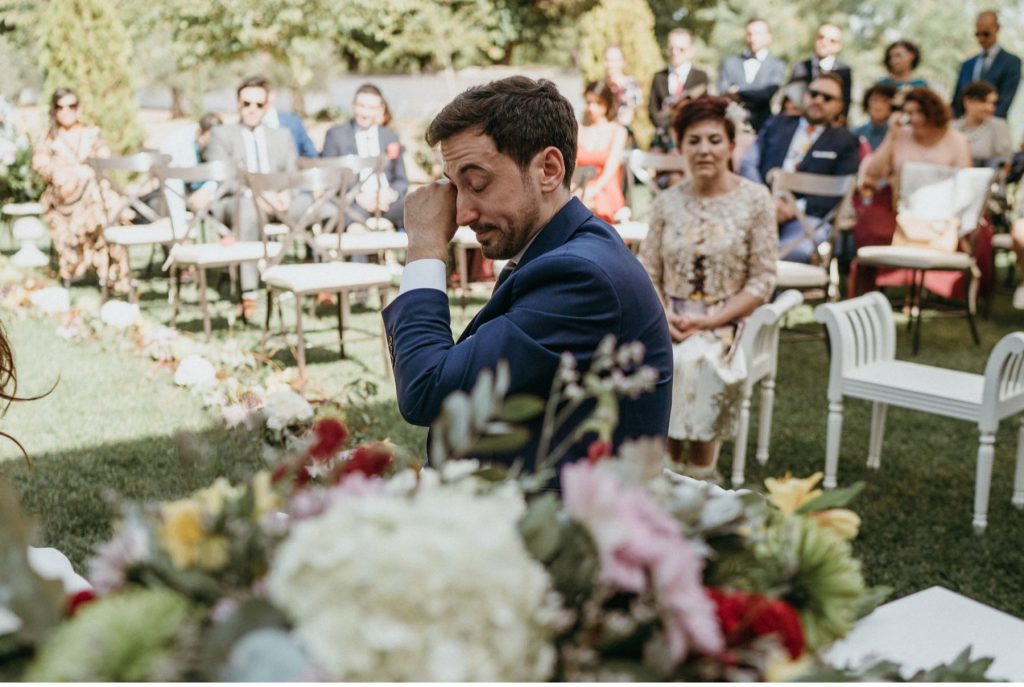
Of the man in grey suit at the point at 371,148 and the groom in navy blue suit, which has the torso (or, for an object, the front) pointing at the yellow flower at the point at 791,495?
the man in grey suit

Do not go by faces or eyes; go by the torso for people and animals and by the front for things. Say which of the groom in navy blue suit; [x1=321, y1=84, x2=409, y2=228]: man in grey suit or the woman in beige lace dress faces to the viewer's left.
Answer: the groom in navy blue suit

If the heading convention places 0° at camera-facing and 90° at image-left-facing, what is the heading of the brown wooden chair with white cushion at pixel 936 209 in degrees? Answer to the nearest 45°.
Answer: approximately 45°

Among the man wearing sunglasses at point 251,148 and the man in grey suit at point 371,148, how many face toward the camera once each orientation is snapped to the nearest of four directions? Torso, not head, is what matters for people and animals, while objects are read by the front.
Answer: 2

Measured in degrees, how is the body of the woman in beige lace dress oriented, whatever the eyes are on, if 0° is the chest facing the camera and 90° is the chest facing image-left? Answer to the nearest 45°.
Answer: approximately 0°
